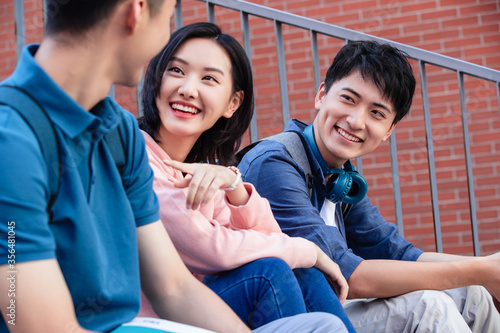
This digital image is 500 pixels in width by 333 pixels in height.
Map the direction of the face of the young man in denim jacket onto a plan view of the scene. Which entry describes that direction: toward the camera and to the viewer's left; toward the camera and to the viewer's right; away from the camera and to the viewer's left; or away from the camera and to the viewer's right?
toward the camera and to the viewer's left

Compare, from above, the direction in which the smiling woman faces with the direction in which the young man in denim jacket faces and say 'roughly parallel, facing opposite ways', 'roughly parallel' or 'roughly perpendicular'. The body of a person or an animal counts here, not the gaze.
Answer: roughly parallel

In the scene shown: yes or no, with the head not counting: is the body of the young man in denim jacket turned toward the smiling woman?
no

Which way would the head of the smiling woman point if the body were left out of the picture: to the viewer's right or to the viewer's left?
to the viewer's left

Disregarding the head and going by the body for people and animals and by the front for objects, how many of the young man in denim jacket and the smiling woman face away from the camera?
0

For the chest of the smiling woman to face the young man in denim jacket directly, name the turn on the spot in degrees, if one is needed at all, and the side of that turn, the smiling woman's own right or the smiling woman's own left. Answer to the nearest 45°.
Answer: approximately 90° to the smiling woman's own left
